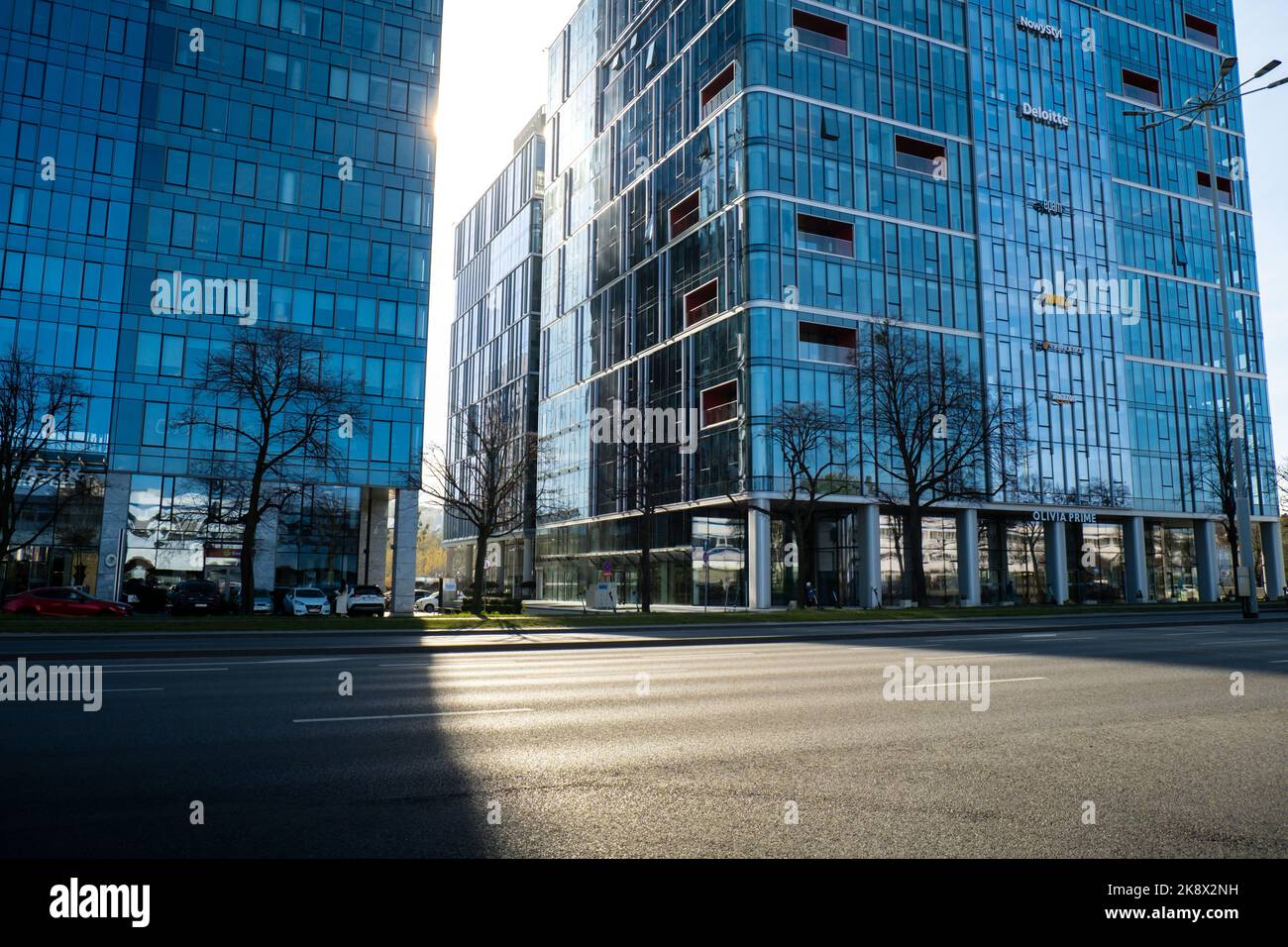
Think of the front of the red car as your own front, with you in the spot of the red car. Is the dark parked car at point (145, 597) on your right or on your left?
on your left
